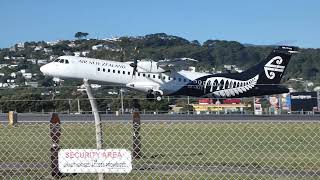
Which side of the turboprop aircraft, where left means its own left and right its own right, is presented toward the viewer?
left

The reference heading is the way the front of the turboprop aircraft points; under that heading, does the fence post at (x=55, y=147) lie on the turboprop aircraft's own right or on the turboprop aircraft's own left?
on the turboprop aircraft's own left

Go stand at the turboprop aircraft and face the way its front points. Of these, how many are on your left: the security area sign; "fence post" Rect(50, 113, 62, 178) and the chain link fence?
3

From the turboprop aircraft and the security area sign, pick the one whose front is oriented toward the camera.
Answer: the security area sign

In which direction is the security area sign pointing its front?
toward the camera

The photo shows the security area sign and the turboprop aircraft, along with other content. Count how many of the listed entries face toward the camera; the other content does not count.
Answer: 1

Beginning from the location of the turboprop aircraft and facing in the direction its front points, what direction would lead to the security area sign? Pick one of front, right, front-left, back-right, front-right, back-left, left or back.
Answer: left

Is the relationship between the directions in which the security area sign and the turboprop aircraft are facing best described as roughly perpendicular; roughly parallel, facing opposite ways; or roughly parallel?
roughly perpendicular

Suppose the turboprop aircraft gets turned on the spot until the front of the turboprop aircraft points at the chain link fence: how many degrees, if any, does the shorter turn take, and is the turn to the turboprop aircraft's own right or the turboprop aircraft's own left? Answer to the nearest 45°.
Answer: approximately 90° to the turboprop aircraft's own left

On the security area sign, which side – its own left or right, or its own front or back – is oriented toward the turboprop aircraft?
back
